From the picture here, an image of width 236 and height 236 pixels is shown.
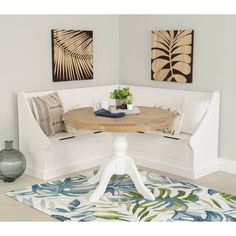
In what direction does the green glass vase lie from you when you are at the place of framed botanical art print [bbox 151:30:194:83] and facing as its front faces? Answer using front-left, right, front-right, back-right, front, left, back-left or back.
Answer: front

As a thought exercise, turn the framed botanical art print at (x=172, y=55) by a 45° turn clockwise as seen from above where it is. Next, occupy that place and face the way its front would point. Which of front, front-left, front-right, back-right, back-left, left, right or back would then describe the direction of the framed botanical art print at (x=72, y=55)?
front

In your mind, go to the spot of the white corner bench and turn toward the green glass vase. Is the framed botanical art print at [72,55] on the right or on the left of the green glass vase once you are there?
right

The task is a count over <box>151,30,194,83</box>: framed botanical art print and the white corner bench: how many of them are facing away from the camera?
0

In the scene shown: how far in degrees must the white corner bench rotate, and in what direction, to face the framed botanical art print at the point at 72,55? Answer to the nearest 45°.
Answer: approximately 135° to its right

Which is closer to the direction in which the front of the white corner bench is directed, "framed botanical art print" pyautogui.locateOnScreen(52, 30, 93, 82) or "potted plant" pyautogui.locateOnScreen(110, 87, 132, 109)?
the potted plant

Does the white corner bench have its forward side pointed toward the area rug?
yes

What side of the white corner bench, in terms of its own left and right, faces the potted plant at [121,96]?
front

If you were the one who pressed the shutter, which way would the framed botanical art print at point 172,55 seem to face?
facing the viewer and to the left of the viewer

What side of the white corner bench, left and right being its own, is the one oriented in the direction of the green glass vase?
right

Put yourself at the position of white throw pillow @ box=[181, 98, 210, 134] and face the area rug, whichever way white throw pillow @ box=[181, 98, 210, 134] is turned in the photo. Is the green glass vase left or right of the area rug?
right

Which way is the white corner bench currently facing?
toward the camera

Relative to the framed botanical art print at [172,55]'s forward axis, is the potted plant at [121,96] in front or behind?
in front
